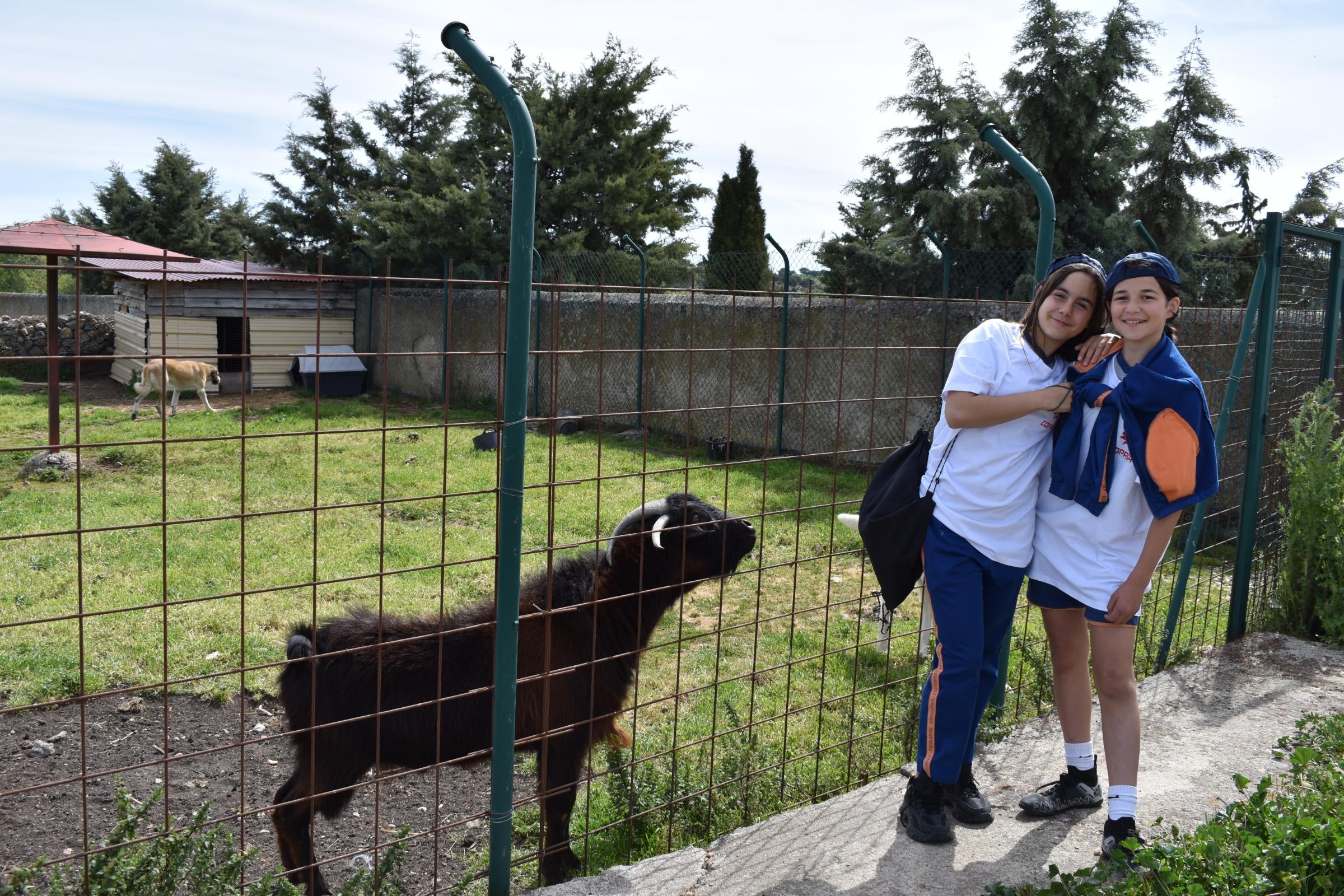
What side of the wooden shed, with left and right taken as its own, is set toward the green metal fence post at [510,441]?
front

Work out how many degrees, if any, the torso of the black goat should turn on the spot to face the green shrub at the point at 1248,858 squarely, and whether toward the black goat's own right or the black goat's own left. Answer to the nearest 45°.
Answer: approximately 45° to the black goat's own right

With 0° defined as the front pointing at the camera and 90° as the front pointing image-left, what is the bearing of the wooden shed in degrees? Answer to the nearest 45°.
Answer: approximately 0°

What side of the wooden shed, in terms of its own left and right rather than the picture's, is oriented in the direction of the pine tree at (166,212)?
back

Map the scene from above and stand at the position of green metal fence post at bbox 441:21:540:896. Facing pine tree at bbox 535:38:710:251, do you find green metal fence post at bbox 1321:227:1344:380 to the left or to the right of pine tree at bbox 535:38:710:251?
right

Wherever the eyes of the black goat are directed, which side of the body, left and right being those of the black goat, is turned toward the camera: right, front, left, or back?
right

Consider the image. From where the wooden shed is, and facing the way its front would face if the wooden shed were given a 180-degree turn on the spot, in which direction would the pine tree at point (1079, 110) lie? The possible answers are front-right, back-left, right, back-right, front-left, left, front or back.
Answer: back-right

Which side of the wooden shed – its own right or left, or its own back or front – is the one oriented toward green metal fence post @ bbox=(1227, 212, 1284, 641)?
front

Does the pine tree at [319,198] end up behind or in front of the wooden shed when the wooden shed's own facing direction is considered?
behind

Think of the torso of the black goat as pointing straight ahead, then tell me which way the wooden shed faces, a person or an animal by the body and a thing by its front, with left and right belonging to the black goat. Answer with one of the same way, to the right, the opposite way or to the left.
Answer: to the right

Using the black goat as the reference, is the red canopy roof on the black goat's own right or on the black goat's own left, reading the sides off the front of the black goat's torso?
on the black goat's own left

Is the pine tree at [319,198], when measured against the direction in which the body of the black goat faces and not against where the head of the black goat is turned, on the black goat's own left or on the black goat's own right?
on the black goat's own left

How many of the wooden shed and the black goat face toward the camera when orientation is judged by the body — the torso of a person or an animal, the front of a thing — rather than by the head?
1

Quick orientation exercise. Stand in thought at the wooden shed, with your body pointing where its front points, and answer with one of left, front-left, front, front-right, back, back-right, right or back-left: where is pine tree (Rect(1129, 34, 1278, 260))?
front-left
